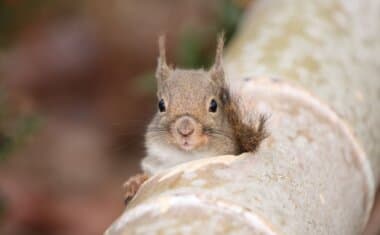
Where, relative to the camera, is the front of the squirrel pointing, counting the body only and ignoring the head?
toward the camera
